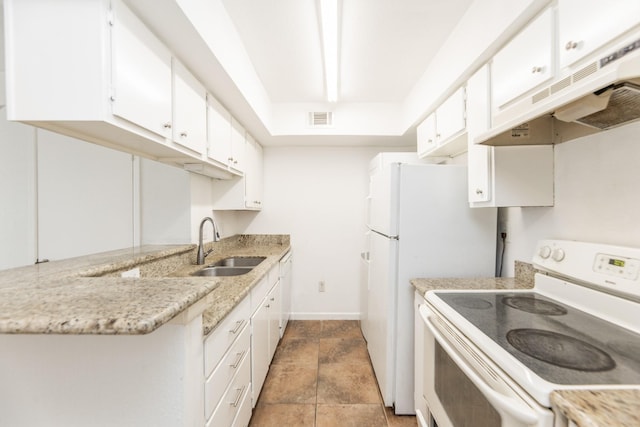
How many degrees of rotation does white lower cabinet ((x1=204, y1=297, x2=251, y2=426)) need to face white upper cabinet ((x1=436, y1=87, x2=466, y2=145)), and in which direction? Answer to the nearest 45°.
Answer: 0° — it already faces it

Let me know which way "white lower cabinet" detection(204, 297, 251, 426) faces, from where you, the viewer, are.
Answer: facing to the right of the viewer

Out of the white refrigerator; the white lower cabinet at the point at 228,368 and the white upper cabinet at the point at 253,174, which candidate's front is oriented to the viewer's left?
the white refrigerator

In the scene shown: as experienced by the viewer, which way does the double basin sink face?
facing to the right of the viewer

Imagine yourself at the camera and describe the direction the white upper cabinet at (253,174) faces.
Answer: facing to the right of the viewer

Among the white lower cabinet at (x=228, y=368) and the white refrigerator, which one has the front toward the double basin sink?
the white refrigerator

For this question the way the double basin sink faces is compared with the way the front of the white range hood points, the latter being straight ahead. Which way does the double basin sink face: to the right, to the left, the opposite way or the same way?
the opposite way

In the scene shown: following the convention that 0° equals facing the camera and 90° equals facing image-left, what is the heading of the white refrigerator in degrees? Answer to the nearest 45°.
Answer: approximately 90°

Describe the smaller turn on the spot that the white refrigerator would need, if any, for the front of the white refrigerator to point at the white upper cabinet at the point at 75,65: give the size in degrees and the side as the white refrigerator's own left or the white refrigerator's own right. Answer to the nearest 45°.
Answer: approximately 45° to the white refrigerator's own left
